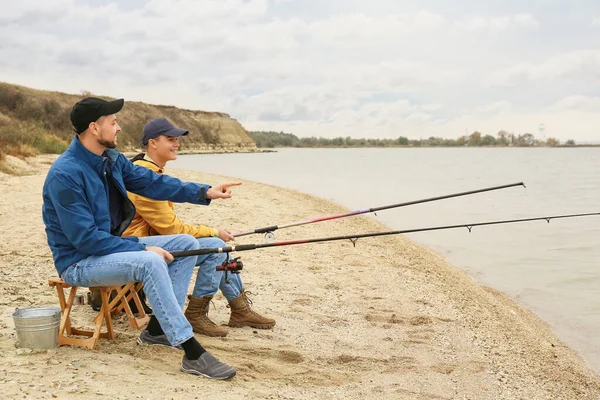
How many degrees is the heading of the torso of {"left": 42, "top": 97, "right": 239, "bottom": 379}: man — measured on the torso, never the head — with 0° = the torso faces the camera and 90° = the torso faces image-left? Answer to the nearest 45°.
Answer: approximately 270°

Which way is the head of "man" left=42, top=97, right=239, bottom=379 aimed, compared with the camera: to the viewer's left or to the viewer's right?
to the viewer's right
